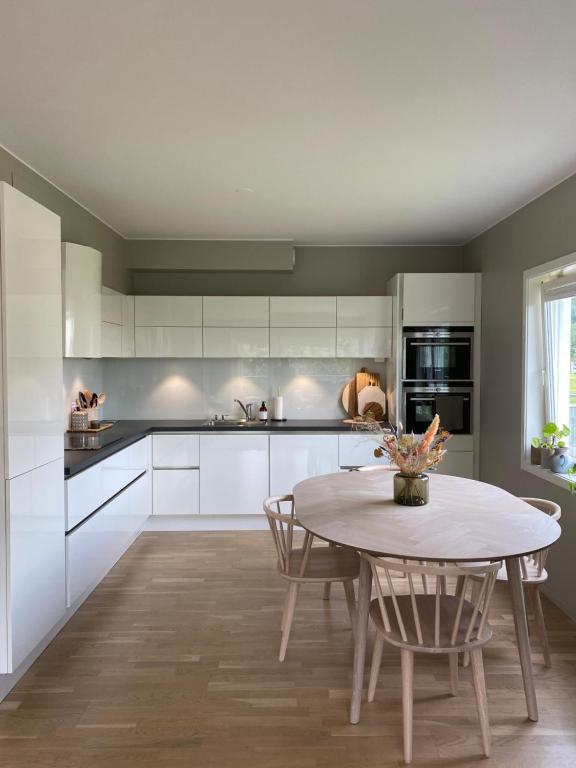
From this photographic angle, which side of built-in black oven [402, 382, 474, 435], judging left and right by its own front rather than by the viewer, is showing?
front

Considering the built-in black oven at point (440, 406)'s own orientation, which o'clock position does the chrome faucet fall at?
The chrome faucet is roughly at 3 o'clock from the built-in black oven.

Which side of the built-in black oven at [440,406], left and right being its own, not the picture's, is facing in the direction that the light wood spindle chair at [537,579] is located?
front

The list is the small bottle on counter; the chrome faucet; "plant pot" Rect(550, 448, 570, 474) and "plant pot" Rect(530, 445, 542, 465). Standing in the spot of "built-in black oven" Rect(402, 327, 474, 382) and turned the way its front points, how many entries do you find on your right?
2

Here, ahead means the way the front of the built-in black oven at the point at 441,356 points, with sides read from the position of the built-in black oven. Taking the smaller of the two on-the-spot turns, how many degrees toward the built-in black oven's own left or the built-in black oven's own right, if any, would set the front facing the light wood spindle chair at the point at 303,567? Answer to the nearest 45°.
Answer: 0° — it already faces it

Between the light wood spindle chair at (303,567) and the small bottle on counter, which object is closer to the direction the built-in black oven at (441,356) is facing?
the light wood spindle chair

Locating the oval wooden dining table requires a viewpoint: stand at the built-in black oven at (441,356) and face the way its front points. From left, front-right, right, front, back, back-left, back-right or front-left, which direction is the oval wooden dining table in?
front

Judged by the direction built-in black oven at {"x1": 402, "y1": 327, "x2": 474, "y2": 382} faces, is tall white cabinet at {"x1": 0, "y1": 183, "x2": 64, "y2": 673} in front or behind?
in front

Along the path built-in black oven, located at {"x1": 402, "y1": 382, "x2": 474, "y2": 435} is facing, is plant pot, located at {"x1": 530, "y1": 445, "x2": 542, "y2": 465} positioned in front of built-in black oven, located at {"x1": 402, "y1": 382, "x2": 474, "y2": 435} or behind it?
in front

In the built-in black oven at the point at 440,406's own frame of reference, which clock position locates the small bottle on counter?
The small bottle on counter is roughly at 3 o'clock from the built-in black oven.

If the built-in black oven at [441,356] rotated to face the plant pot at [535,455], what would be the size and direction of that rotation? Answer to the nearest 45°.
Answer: approximately 45° to its left

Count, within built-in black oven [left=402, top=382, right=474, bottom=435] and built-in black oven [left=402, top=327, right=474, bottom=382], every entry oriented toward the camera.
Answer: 2

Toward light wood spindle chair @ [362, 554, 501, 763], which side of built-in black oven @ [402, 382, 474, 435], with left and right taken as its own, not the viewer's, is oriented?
front

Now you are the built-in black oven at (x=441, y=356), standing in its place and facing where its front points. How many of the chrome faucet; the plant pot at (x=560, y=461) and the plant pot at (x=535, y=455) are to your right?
1

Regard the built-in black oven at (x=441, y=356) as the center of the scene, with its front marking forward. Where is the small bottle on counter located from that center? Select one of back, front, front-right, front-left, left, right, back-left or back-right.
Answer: right

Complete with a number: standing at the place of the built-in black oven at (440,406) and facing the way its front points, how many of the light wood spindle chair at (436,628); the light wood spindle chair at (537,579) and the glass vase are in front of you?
3
